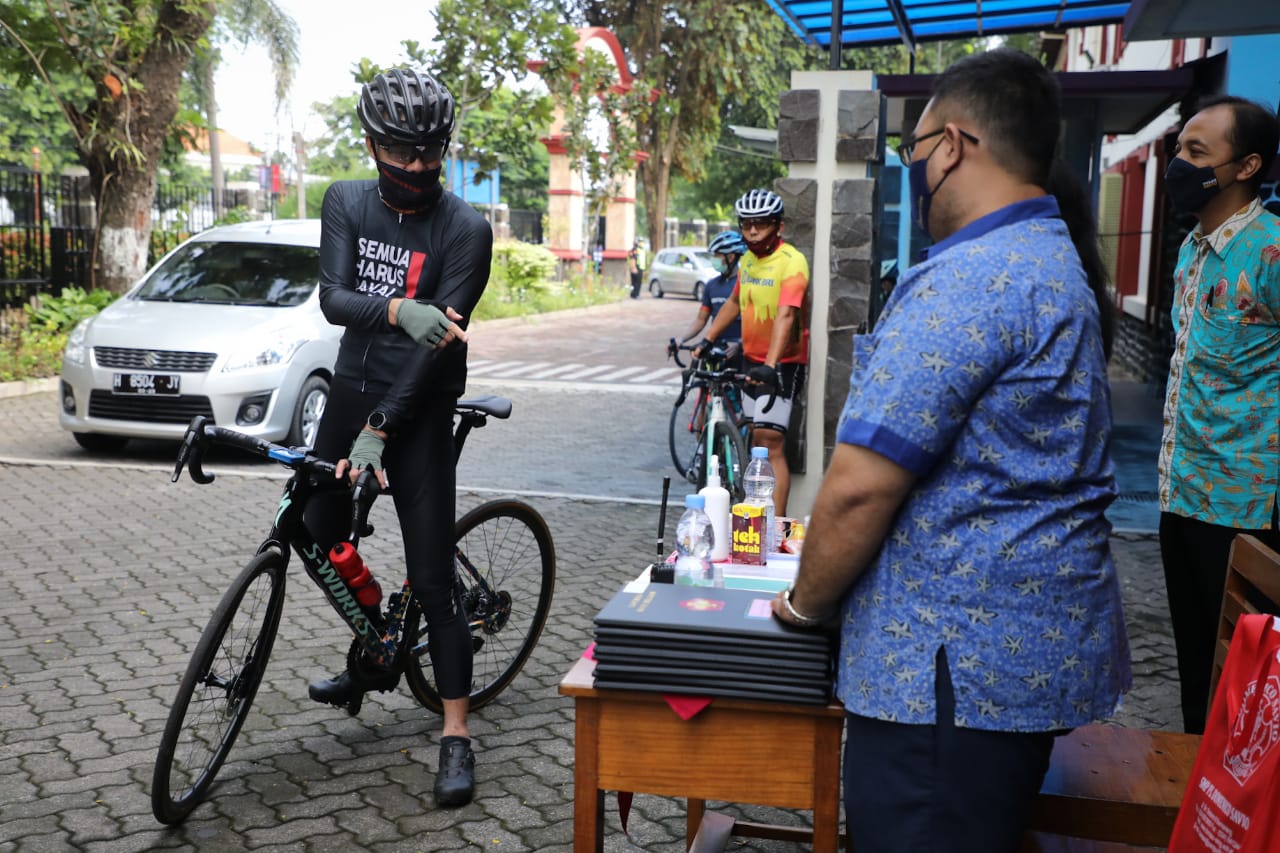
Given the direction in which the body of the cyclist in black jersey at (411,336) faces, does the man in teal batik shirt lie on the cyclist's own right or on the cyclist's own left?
on the cyclist's own left

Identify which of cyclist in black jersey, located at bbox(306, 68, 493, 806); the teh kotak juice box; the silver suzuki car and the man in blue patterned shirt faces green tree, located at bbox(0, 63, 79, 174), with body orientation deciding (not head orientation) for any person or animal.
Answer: the man in blue patterned shirt

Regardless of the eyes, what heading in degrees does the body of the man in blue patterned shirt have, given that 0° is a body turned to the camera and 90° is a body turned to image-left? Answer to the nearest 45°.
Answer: approximately 135°

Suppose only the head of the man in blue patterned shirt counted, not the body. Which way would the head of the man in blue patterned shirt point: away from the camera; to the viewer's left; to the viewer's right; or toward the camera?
to the viewer's left

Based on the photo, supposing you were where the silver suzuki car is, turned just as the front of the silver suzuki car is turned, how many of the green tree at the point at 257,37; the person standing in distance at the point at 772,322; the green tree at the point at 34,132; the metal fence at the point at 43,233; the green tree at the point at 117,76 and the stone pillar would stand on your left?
2

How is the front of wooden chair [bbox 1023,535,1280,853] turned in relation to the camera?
facing to the left of the viewer

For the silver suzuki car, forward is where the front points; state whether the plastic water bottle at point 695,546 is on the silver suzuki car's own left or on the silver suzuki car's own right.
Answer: on the silver suzuki car's own left

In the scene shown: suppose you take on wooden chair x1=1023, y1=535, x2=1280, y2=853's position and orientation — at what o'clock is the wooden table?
The wooden table is roughly at 11 o'clock from the wooden chair.

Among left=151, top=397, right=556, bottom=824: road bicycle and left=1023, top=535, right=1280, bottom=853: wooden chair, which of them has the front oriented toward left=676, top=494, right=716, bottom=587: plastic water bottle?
the wooden chair
